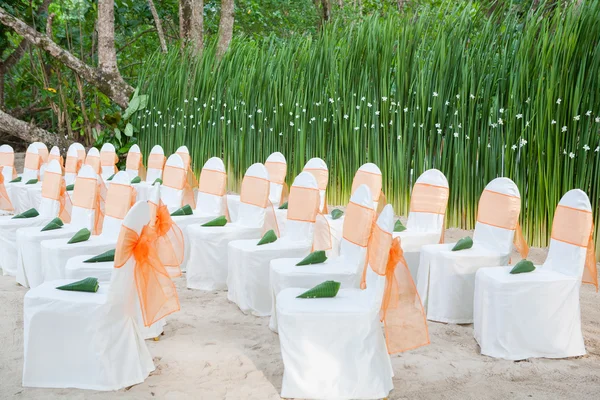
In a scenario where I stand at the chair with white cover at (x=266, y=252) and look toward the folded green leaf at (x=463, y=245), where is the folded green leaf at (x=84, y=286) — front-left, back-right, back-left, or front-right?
back-right

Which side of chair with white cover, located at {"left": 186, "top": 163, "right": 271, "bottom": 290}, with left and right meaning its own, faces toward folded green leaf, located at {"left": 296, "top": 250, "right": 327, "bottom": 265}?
left

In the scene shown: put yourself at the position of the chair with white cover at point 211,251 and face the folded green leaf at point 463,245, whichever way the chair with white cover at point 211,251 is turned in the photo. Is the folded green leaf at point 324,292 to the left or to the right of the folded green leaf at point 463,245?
right

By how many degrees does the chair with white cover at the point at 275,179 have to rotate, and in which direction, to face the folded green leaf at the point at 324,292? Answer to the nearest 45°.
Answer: approximately 45° to its left

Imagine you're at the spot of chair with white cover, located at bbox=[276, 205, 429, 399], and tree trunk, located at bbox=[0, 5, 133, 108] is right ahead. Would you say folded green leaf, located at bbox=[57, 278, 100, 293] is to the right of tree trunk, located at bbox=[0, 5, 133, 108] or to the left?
left

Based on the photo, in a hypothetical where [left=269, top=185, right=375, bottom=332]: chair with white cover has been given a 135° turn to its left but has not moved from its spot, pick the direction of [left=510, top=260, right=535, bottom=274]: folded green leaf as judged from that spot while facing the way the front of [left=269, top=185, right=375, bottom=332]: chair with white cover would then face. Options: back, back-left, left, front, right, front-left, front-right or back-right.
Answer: front

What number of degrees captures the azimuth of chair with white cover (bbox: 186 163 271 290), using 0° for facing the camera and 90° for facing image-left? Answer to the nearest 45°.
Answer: approximately 45°
